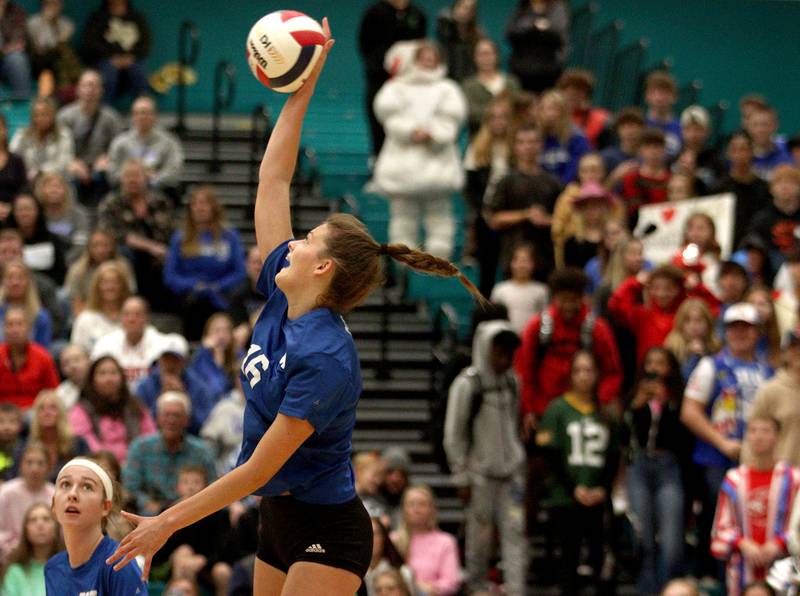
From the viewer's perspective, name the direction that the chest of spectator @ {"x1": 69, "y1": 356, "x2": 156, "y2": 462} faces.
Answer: toward the camera

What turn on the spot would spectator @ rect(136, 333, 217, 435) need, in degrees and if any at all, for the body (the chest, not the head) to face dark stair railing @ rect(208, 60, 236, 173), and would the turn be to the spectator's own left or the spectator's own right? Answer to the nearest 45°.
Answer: approximately 180°

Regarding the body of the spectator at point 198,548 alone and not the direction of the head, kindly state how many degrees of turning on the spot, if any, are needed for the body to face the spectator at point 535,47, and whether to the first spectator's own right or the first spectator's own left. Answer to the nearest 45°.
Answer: approximately 135° to the first spectator's own left

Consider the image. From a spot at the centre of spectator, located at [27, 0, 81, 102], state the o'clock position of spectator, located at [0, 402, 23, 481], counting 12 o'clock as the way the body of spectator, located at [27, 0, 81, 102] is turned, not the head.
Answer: spectator, located at [0, 402, 23, 481] is roughly at 12 o'clock from spectator, located at [27, 0, 81, 102].

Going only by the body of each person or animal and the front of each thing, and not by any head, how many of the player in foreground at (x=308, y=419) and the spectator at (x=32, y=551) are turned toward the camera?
1

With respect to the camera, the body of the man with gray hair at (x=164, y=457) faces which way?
toward the camera

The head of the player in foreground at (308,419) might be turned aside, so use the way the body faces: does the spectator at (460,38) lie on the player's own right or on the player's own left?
on the player's own right

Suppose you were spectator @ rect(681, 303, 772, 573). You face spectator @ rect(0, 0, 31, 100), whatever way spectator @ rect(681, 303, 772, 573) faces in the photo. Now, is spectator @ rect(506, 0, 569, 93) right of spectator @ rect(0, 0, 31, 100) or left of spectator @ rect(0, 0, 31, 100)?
right

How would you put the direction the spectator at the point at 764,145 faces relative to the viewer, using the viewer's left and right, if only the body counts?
facing the viewer

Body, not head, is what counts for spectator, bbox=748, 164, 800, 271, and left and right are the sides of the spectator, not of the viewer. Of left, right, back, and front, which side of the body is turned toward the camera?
front

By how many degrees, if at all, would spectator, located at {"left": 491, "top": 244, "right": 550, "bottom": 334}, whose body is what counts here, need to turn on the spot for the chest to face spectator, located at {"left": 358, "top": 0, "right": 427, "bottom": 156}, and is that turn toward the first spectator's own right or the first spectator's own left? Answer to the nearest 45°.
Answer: approximately 135° to the first spectator's own right
